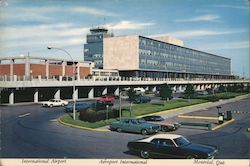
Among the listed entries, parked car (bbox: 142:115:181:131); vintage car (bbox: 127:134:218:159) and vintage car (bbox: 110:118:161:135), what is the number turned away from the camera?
0

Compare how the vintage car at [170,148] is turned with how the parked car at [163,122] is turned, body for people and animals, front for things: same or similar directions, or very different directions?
same or similar directions
